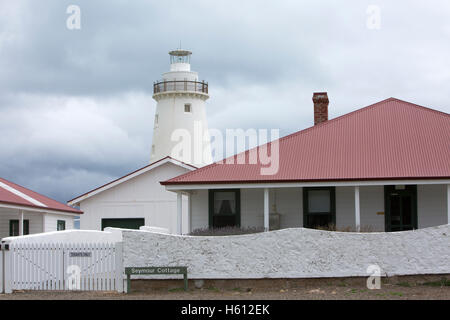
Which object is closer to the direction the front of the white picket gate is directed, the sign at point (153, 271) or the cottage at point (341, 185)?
the sign

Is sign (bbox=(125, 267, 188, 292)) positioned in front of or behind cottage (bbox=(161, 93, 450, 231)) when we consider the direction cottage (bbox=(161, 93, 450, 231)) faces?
in front

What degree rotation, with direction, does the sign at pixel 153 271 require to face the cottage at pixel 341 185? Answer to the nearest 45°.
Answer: approximately 135° to its left

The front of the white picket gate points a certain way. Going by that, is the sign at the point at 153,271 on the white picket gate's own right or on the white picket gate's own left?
on the white picket gate's own left

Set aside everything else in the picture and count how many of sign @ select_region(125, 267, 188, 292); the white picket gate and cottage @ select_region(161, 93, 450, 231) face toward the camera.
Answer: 3

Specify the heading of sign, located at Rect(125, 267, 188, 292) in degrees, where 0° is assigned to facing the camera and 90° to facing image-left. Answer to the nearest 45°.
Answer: approximately 0°

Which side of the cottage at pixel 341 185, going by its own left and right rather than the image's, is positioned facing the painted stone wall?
front

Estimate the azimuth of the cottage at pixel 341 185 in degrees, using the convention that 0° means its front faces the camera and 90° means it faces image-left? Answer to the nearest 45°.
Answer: approximately 0°

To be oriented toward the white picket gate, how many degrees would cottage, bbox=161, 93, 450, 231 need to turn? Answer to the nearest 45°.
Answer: approximately 45° to its right

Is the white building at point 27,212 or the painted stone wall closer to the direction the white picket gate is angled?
the painted stone wall
